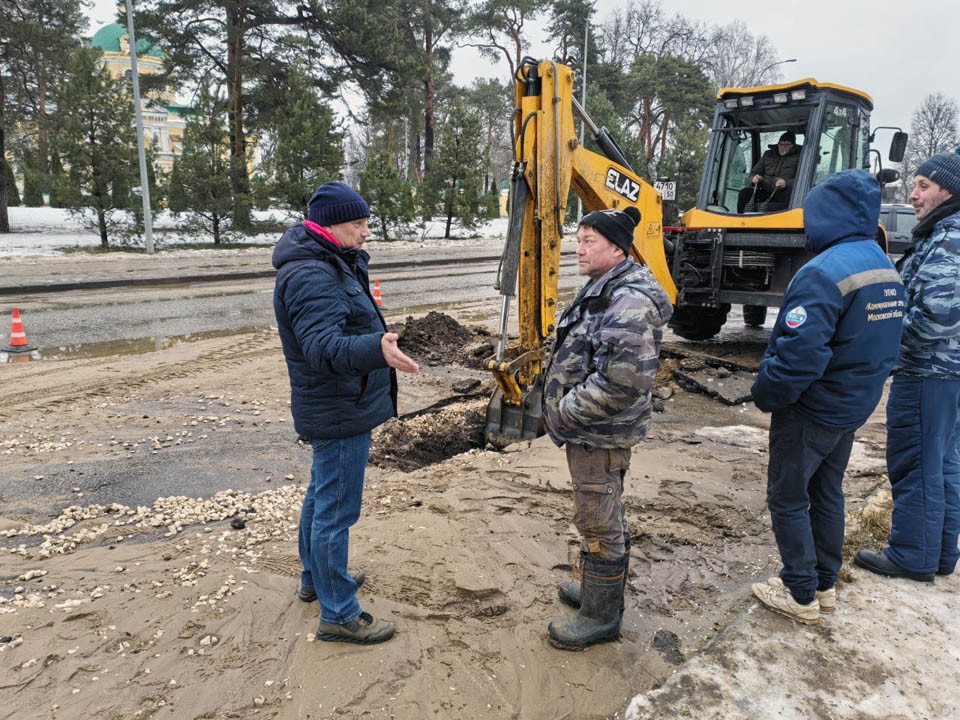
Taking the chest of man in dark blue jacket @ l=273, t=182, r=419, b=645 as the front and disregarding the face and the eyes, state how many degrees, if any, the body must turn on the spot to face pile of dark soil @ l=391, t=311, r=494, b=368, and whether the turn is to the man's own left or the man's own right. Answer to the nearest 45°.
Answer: approximately 90° to the man's own left

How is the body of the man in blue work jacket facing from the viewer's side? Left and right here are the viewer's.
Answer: facing away from the viewer and to the left of the viewer

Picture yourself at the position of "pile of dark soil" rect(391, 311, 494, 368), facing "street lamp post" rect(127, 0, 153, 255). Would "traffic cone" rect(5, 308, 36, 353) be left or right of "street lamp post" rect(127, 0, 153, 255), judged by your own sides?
left

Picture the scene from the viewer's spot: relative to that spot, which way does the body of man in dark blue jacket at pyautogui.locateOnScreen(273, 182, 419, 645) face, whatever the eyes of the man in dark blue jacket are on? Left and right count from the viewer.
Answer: facing to the right of the viewer

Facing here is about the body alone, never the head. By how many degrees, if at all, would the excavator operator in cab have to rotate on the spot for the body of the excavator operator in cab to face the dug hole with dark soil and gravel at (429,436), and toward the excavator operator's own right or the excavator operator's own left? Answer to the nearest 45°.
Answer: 0° — they already face it

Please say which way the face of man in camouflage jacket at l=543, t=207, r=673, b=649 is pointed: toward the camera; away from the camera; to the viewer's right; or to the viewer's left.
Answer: to the viewer's left

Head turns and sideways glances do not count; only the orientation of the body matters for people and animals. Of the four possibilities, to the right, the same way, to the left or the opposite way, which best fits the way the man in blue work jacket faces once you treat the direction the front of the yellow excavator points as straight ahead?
to the left

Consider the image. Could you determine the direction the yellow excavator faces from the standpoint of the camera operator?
facing away from the viewer and to the right of the viewer

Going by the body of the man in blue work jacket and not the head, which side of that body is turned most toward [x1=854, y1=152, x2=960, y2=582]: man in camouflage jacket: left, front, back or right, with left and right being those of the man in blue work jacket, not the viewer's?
right

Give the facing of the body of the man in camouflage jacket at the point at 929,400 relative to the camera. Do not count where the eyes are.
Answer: to the viewer's left

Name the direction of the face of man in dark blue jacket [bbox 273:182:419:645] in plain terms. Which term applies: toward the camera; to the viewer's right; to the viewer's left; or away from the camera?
to the viewer's right

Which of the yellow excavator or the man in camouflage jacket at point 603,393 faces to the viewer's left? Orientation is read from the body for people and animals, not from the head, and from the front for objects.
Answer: the man in camouflage jacket

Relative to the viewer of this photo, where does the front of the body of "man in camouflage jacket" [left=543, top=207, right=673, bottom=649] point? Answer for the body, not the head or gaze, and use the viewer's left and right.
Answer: facing to the left of the viewer

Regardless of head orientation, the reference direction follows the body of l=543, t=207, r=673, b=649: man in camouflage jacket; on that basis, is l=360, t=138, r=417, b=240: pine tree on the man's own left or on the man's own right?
on the man's own right

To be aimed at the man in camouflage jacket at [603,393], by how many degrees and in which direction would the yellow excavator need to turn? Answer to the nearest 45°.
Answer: approximately 135° to its right

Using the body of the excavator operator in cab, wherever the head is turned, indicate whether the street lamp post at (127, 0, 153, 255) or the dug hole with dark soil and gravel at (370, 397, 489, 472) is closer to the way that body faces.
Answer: the dug hole with dark soil and gravel

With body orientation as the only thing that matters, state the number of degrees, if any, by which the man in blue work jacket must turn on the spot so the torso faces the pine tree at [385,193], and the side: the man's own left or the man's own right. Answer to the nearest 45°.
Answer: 0° — they already face it
